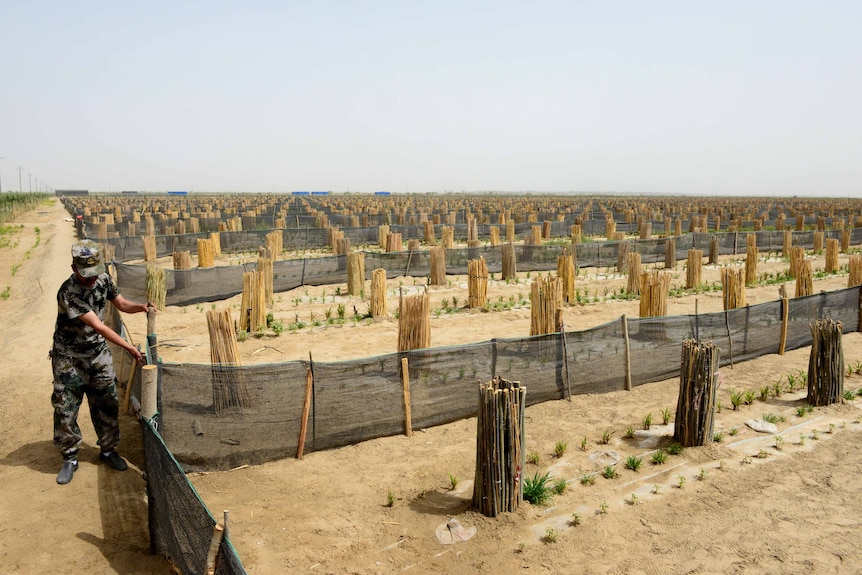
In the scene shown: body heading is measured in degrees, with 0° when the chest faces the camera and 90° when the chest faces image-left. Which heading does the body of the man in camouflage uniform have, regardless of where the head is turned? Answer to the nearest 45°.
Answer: approximately 315°

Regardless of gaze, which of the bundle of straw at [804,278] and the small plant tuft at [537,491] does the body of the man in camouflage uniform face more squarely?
the small plant tuft

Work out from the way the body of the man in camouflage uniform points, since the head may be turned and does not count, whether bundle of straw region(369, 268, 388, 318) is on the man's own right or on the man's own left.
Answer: on the man's own left

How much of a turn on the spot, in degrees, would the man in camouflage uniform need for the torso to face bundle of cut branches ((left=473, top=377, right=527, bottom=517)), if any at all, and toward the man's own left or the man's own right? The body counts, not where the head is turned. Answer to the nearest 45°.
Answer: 0° — they already face it

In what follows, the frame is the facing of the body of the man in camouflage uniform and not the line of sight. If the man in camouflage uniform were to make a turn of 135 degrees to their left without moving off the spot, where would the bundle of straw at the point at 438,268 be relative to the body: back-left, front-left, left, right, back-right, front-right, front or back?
front-right

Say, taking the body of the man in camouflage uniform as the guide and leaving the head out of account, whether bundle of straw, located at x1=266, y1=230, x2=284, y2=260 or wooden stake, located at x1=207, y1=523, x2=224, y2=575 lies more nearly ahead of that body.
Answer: the wooden stake

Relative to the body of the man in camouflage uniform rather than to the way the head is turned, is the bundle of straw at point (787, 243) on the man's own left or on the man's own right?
on the man's own left

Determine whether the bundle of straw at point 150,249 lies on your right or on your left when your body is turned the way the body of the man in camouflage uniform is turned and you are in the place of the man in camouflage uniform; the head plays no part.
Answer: on your left

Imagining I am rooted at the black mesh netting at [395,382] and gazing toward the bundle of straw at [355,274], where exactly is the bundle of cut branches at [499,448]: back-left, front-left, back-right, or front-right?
back-right

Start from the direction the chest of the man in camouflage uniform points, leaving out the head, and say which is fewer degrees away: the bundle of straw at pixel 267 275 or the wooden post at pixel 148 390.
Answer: the wooden post

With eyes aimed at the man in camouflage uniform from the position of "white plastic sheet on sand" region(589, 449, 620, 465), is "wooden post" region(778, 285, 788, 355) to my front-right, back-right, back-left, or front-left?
back-right

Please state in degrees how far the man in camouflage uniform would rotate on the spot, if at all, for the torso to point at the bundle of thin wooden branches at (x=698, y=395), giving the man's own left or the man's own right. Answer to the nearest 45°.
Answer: approximately 45° to the man's own left
